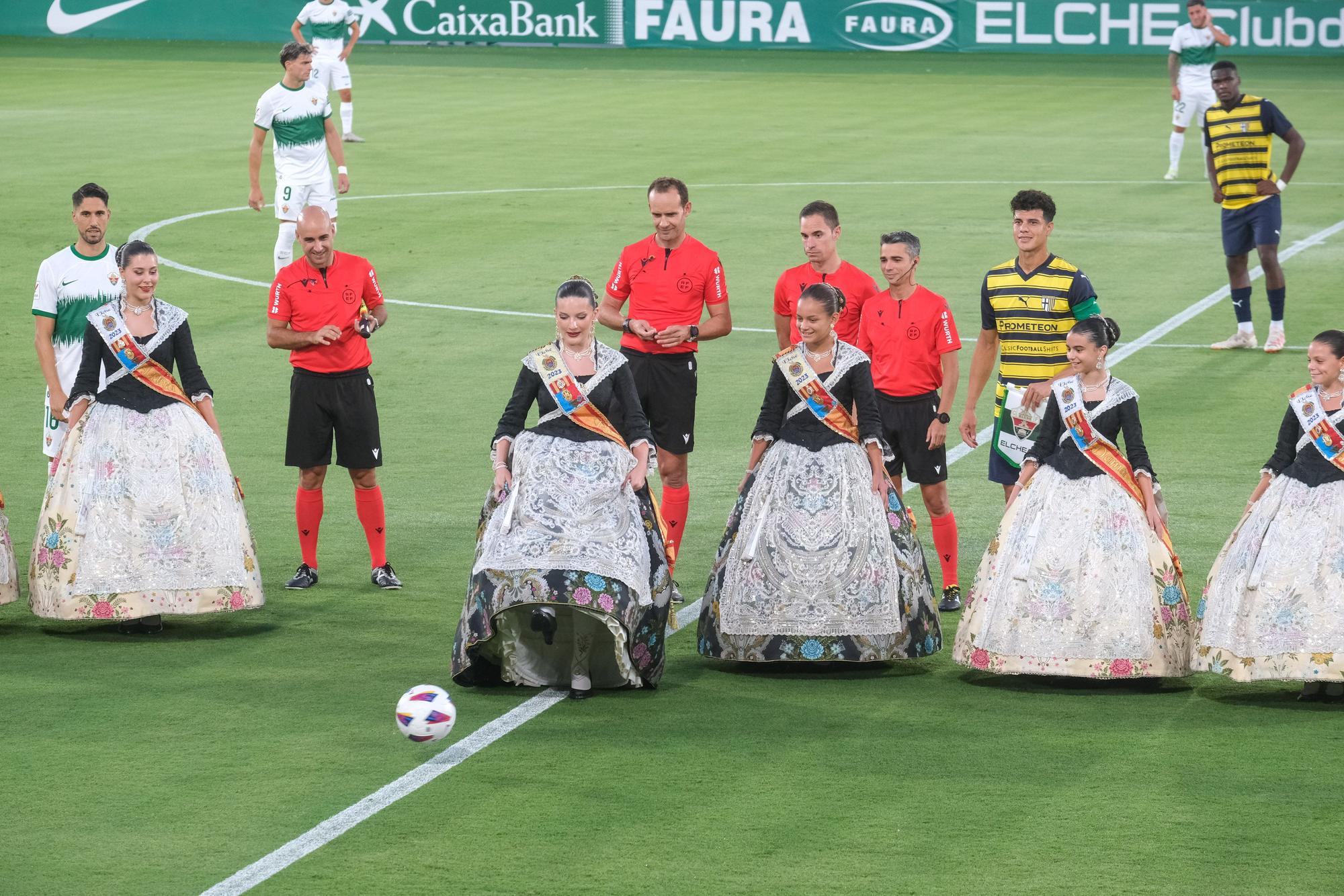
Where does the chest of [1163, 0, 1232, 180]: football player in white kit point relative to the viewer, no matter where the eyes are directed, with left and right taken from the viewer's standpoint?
facing the viewer

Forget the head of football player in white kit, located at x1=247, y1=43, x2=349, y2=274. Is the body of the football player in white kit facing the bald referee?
yes

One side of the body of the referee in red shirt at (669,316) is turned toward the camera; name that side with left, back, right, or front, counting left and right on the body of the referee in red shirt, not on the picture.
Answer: front

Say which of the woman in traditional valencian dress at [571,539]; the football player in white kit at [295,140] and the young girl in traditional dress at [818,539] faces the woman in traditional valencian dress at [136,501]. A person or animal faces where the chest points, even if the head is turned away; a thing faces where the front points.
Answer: the football player in white kit

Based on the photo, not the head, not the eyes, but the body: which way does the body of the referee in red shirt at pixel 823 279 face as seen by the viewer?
toward the camera

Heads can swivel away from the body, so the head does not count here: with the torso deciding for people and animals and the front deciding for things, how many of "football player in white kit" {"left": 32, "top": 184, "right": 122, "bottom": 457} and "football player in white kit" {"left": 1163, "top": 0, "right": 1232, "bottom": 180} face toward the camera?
2

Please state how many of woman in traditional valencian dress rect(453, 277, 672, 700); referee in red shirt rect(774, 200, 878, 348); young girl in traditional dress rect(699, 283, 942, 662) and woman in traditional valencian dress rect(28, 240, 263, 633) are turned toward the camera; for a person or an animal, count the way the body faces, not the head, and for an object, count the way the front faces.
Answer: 4

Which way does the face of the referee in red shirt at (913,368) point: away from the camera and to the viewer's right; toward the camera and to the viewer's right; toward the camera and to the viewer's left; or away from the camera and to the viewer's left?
toward the camera and to the viewer's left

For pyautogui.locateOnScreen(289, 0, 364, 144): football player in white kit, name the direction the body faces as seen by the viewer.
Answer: toward the camera

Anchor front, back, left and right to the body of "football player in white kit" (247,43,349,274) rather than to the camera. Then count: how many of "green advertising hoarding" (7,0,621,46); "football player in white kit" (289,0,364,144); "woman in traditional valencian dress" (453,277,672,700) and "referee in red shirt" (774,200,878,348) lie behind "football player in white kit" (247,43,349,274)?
2

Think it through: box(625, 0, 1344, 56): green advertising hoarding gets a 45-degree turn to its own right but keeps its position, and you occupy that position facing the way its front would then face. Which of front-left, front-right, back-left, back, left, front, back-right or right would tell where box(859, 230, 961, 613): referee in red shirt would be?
front-left

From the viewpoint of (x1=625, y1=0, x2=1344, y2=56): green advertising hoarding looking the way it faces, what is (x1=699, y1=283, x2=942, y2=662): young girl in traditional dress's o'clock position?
The young girl in traditional dress is roughly at 12 o'clock from the green advertising hoarding.

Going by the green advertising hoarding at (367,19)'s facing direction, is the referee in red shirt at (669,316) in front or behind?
in front

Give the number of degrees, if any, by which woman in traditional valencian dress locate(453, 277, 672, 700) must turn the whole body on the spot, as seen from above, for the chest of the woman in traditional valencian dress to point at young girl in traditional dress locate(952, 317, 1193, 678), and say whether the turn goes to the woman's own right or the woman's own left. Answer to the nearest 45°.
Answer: approximately 90° to the woman's own left

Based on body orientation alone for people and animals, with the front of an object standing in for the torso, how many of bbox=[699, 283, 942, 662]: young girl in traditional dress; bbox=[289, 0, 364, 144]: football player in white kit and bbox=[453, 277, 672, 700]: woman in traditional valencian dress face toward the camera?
3

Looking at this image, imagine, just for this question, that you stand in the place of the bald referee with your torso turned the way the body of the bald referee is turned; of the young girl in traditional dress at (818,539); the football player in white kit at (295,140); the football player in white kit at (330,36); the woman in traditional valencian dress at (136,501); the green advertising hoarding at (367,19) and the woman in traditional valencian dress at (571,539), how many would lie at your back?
3

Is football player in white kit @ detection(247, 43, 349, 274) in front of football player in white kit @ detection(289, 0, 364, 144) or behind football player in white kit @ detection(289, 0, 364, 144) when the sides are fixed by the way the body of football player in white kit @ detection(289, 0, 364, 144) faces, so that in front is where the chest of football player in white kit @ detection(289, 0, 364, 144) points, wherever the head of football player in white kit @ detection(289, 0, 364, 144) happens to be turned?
in front
